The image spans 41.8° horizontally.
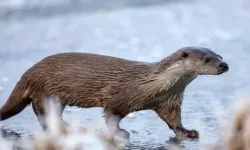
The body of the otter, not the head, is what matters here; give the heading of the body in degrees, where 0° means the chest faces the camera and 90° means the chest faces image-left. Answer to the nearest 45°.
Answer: approximately 270°
